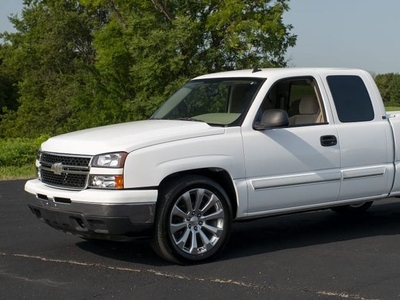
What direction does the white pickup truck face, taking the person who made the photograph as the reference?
facing the viewer and to the left of the viewer
